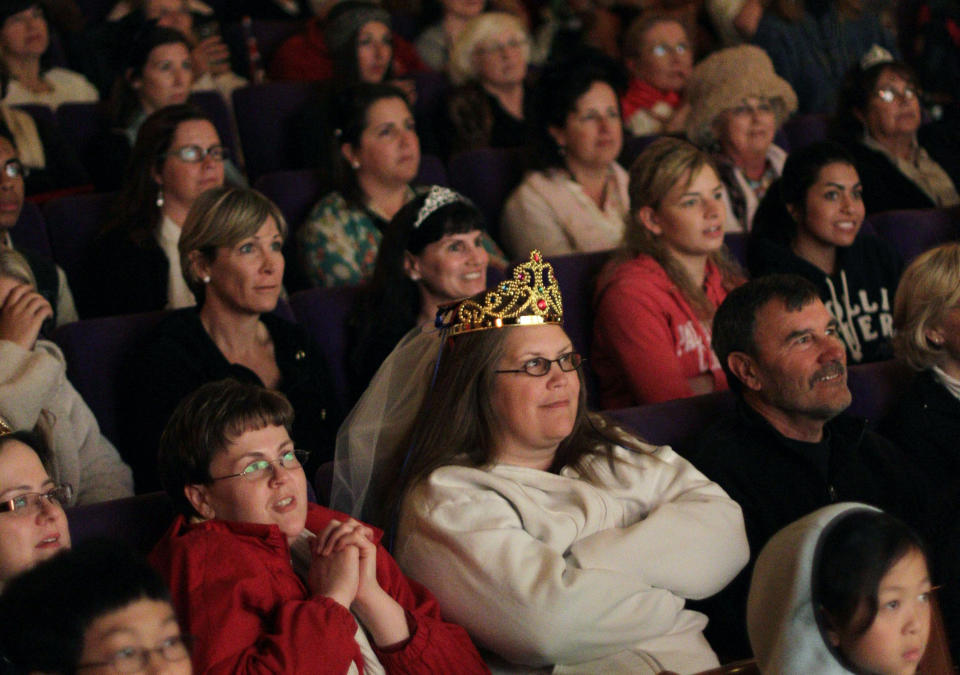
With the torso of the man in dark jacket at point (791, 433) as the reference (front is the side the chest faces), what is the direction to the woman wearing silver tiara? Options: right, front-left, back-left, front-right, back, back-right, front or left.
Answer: back

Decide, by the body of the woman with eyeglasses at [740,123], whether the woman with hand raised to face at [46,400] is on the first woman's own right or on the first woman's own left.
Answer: on the first woman's own right

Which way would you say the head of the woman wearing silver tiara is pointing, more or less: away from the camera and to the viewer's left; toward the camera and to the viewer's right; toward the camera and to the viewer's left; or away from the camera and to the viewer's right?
toward the camera and to the viewer's right

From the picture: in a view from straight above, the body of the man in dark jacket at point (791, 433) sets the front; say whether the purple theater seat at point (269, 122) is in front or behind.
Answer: behind

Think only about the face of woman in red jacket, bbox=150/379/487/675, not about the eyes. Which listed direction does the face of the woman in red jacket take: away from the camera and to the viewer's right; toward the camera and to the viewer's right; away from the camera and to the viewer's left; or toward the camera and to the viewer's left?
toward the camera and to the viewer's right

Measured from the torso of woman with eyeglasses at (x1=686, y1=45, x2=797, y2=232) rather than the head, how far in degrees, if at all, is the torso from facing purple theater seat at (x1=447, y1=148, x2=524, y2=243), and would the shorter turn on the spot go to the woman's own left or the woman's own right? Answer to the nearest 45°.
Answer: approximately 90° to the woman's own right

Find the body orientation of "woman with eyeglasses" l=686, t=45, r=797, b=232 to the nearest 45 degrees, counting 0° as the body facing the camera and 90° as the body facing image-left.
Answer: approximately 315°

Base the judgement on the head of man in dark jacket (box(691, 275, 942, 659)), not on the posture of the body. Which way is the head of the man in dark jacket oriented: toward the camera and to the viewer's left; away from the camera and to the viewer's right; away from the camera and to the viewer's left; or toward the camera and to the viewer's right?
toward the camera and to the viewer's right

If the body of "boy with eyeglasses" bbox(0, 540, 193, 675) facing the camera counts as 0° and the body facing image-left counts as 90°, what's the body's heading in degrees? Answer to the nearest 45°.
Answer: approximately 315°
